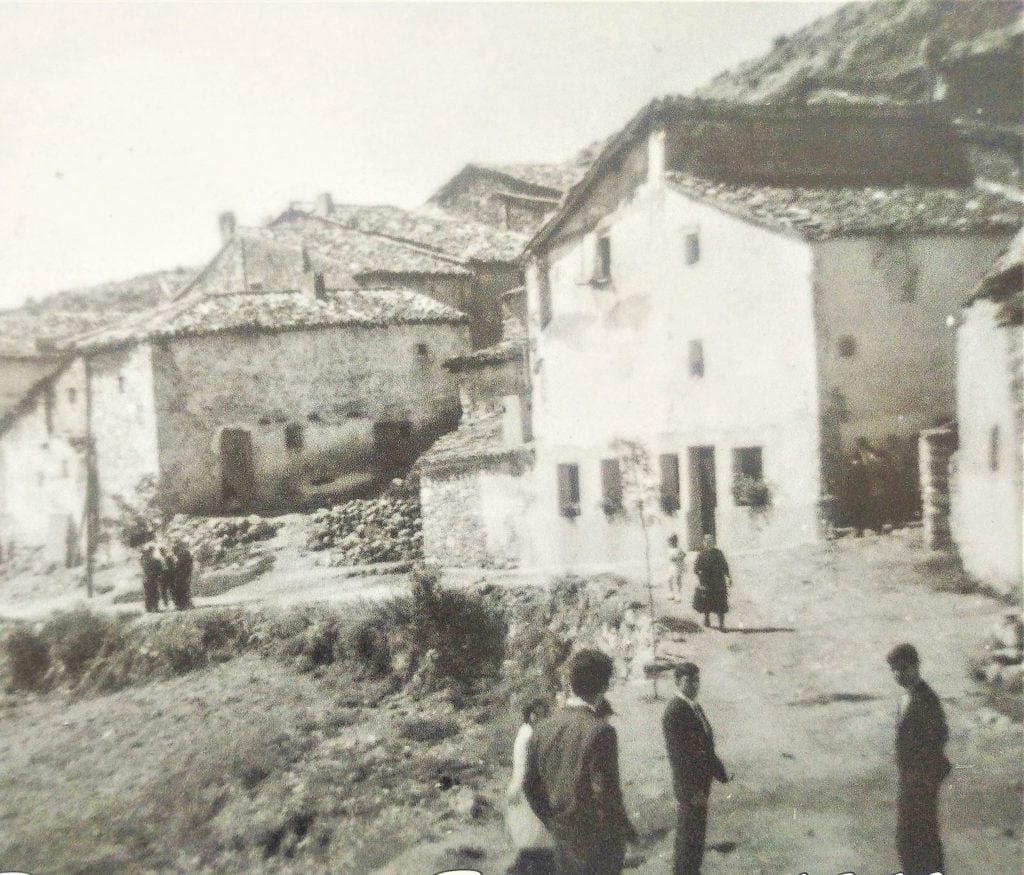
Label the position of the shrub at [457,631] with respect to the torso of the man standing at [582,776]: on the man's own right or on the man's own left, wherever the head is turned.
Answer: on the man's own left

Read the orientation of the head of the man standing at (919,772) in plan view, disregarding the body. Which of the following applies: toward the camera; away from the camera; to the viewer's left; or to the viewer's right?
to the viewer's left

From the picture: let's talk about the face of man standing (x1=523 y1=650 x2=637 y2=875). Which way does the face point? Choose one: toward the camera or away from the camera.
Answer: away from the camera

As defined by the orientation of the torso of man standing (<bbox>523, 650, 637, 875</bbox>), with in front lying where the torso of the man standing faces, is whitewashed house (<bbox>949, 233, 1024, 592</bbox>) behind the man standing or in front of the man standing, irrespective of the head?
in front

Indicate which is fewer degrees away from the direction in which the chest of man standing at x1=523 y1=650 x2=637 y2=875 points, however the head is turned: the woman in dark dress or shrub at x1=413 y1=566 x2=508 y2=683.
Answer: the woman in dark dress

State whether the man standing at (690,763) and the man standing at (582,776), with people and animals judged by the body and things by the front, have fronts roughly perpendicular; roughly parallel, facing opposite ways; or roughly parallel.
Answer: roughly perpendicular

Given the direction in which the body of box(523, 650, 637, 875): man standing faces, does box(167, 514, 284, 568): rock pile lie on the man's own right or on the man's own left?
on the man's own left

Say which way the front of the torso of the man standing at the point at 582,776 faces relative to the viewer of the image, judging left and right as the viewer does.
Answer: facing away from the viewer and to the right of the viewer
